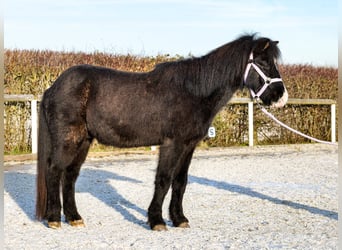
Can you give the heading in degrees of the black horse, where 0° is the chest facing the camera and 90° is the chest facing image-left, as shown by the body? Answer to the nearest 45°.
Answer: approximately 270°

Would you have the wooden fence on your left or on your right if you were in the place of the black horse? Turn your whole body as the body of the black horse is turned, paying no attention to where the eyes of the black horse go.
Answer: on your left
